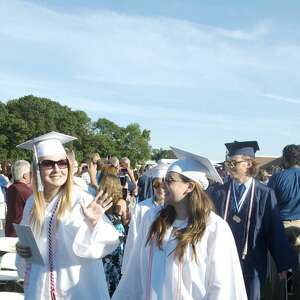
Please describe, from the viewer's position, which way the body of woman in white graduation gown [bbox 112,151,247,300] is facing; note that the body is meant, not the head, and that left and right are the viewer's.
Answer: facing the viewer and to the left of the viewer

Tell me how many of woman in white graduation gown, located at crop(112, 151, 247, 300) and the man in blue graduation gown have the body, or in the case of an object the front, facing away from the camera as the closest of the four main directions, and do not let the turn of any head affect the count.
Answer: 0

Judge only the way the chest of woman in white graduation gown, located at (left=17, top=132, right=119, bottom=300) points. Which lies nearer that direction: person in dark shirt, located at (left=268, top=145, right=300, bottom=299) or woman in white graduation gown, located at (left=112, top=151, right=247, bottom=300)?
the woman in white graduation gown

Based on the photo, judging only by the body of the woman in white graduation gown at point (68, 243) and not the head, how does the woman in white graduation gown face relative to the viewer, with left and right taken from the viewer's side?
facing the viewer

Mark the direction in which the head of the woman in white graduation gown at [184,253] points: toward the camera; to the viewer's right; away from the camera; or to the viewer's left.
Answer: to the viewer's left

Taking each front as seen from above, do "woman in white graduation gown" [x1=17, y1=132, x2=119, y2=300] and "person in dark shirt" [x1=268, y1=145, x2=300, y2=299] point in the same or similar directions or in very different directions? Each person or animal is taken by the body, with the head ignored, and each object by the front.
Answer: very different directions

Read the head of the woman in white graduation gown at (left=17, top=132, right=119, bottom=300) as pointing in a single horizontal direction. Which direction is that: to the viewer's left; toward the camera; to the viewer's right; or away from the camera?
toward the camera

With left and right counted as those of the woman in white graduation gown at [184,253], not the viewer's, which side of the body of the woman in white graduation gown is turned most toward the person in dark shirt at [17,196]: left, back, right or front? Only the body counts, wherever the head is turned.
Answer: right

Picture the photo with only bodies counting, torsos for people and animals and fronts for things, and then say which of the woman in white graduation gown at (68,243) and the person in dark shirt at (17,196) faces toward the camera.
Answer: the woman in white graduation gown
